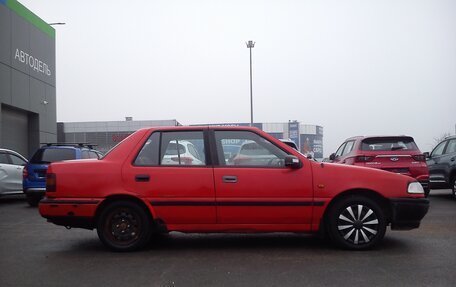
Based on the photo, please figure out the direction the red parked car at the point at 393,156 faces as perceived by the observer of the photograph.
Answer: facing away from the viewer and to the left of the viewer

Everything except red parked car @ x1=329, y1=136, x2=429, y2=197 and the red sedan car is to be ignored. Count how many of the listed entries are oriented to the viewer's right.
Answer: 1

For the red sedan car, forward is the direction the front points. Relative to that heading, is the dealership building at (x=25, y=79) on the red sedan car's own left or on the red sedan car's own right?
on the red sedan car's own left

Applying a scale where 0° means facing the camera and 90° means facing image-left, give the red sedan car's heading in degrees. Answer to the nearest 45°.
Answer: approximately 270°

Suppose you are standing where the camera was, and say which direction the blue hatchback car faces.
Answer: facing away from the viewer and to the right of the viewer

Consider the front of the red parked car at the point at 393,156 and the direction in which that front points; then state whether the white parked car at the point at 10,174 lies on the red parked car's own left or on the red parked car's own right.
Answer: on the red parked car's own left

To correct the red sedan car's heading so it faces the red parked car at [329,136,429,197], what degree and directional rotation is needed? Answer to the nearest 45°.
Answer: approximately 45° to its left

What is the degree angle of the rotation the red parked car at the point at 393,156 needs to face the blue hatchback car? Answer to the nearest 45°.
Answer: approximately 45° to its left

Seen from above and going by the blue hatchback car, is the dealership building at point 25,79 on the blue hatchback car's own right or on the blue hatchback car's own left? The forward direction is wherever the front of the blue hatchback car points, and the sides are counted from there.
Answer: on the blue hatchback car's own left

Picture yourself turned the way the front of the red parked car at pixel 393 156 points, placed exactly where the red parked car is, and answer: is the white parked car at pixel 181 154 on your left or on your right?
on your left

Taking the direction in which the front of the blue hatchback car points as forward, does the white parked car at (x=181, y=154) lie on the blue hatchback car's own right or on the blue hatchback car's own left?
on the blue hatchback car's own right

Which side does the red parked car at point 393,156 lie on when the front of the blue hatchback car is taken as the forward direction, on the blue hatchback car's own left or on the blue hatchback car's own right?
on the blue hatchback car's own right
